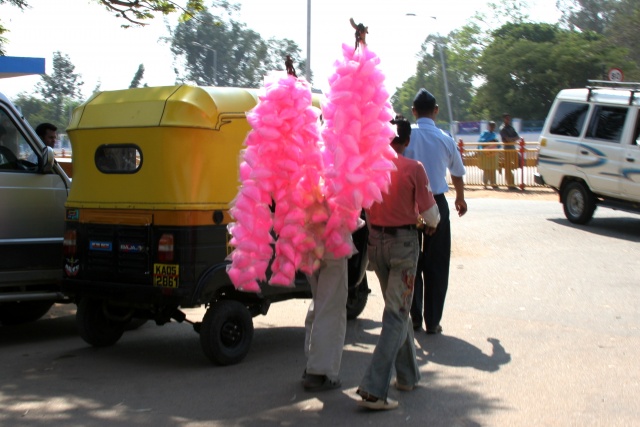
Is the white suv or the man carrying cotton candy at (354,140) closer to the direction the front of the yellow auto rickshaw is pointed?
the white suv

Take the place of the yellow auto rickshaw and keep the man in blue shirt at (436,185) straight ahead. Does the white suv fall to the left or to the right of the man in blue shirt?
left

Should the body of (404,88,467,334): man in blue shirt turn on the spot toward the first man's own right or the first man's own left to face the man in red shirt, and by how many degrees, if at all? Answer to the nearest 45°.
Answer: approximately 180°

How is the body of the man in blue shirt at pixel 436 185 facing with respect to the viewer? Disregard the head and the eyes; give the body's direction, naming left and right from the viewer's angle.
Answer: facing away from the viewer

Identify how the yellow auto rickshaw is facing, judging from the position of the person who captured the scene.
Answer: facing away from the viewer and to the right of the viewer

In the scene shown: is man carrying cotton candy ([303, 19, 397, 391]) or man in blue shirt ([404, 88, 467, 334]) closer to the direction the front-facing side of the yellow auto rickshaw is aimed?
the man in blue shirt

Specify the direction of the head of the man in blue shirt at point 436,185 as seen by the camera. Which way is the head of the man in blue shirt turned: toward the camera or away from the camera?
away from the camera

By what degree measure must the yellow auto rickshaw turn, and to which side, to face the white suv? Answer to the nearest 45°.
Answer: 0° — it already faces it

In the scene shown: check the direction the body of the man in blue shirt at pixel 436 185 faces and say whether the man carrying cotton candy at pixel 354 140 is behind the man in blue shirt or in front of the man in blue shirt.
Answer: behind

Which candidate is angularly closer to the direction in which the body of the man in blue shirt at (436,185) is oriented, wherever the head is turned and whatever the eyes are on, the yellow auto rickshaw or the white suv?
the white suv

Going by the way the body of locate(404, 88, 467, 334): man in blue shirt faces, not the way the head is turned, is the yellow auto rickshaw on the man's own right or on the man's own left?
on the man's own left

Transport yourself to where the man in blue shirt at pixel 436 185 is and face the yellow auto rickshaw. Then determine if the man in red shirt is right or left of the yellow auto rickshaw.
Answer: left
